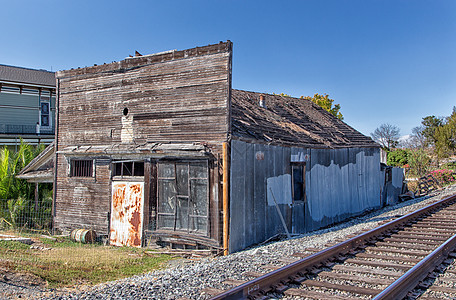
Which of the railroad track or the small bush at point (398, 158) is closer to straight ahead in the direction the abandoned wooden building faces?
the railroad track

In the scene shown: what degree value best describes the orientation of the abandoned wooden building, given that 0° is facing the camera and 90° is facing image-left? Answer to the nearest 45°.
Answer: approximately 45°

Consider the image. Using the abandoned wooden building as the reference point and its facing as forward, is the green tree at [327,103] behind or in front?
behind

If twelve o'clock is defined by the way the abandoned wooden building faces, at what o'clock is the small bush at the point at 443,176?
The small bush is roughly at 6 o'clock from the abandoned wooden building.

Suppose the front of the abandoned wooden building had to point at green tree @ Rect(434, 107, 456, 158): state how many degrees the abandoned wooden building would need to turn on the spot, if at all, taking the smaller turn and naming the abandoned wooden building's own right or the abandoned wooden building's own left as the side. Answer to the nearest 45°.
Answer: approximately 180°

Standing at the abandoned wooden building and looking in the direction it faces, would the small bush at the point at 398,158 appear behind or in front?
behind
